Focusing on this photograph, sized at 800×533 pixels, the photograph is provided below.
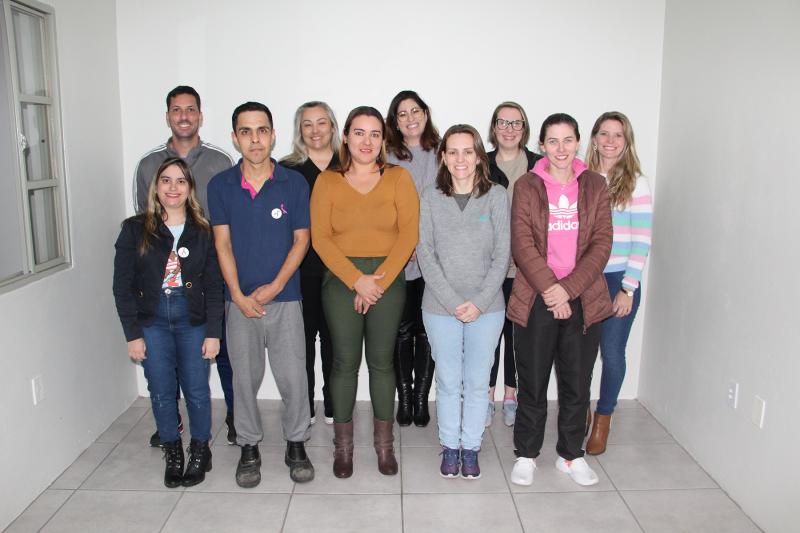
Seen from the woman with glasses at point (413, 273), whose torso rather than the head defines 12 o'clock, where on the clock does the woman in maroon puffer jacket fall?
The woman in maroon puffer jacket is roughly at 10 o'clock from the woman with glasses.

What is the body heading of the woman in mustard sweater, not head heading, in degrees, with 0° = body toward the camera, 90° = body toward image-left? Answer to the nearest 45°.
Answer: approximately 0°

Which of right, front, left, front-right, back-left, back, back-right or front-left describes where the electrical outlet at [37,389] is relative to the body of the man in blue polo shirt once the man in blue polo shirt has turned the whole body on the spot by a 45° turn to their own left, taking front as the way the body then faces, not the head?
back-right

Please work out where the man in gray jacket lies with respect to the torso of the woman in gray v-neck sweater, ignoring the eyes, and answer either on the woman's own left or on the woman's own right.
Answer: on the woman's own right

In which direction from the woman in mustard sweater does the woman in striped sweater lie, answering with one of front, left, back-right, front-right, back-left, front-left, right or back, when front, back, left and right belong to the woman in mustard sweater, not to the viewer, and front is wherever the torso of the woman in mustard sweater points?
left

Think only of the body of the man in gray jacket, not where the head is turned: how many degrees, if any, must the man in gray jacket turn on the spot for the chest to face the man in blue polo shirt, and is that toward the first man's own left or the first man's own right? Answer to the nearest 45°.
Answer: approximately 45° to the first man's own left

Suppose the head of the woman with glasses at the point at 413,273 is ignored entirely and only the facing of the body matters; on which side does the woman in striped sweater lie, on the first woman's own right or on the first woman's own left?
on the first woman's own left
